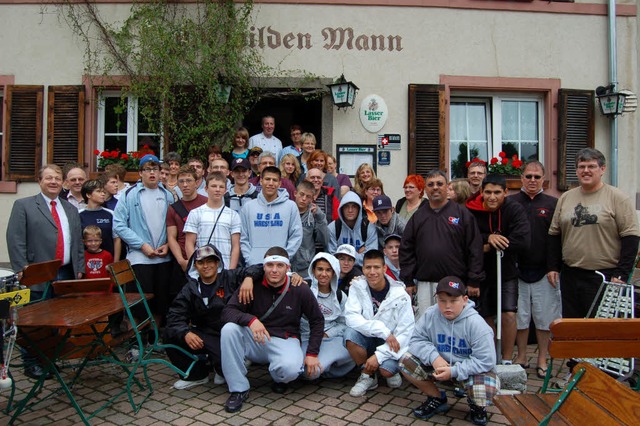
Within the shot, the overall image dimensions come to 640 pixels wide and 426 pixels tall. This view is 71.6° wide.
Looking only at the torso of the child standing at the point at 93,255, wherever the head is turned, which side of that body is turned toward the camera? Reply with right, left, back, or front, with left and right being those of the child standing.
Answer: front

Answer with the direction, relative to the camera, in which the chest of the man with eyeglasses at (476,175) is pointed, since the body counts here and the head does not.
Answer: toward the camera

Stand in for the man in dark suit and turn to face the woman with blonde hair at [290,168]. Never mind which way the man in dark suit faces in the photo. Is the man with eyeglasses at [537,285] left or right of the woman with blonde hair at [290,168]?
right

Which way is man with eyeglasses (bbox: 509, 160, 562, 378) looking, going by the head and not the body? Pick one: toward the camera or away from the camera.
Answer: toward the camera

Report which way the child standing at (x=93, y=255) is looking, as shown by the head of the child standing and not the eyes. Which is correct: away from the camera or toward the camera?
toward the camera

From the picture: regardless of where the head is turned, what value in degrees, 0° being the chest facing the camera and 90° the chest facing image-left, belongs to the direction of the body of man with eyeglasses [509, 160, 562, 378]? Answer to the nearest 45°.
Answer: approximately 0°

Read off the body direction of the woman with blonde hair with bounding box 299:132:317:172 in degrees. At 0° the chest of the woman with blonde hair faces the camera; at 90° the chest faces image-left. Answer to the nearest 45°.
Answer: approximately 0°

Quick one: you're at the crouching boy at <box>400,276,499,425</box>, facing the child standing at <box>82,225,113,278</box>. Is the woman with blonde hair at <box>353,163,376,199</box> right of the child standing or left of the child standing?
right

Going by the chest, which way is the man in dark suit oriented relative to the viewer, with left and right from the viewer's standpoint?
facing the viewer and to the right of the viewer

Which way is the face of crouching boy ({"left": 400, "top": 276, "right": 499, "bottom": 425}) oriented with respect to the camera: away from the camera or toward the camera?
toward the camera

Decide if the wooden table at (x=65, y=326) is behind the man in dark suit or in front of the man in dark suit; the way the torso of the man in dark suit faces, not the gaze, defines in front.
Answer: in front

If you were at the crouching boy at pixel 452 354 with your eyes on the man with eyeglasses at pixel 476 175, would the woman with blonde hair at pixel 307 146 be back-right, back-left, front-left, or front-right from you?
front-left
